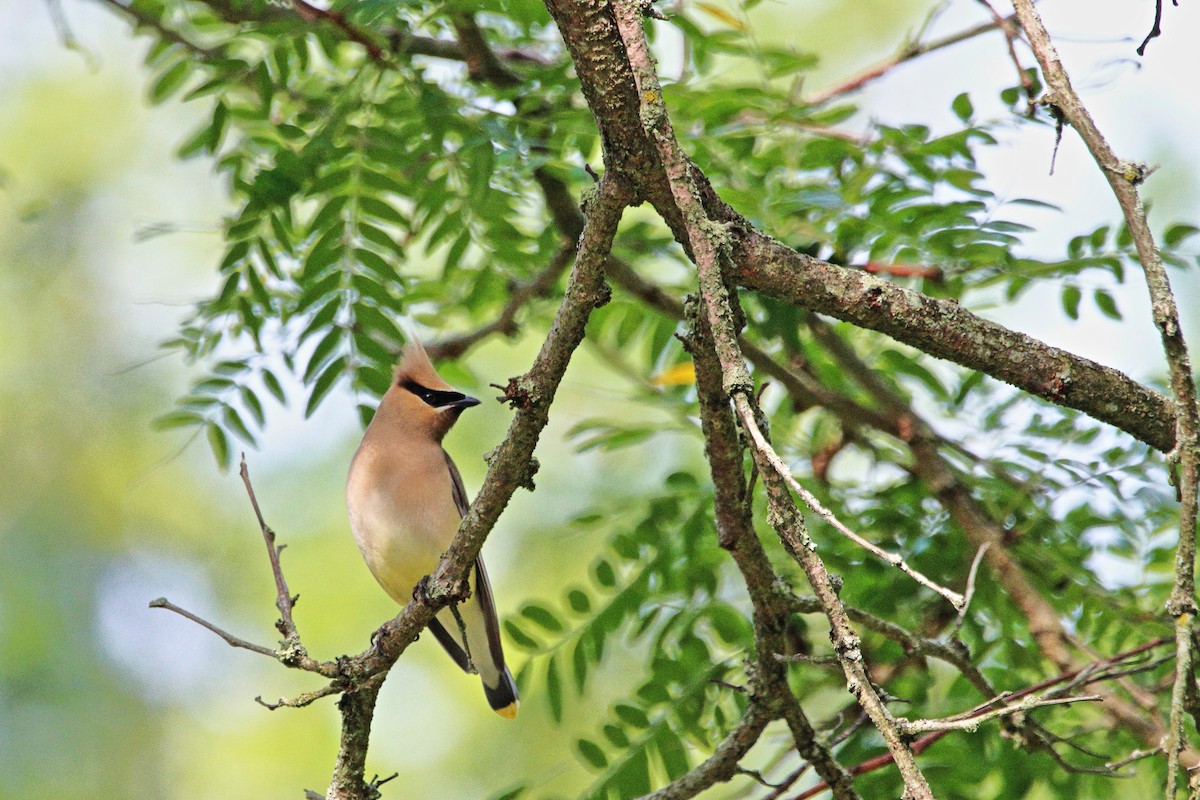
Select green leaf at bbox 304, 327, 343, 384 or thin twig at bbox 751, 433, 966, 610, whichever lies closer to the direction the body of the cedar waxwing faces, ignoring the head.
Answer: the green leaf

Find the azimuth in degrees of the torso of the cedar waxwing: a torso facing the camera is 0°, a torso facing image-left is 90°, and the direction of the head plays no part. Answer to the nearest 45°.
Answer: approximately 45°

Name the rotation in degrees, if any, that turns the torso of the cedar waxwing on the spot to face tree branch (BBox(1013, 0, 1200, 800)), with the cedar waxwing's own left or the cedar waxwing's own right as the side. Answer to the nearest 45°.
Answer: approximately 90° to the cedar waxwing's own left
